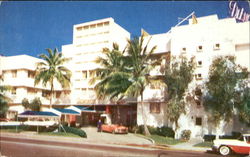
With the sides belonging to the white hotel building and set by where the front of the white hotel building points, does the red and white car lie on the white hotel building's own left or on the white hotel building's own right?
on the white hotel building's own left

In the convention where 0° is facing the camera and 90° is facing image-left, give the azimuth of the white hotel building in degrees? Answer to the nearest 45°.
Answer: approximately 45°

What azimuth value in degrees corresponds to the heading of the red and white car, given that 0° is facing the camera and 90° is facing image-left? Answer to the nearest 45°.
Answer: approximately 90°

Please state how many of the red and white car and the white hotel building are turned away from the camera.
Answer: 0

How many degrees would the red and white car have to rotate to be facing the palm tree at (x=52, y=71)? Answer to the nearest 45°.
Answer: approximately 45° to its right
